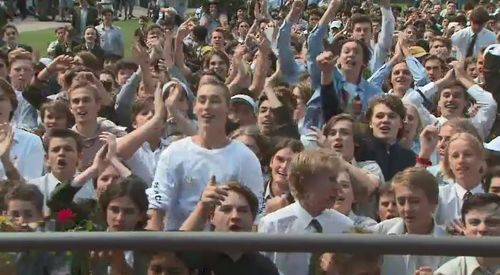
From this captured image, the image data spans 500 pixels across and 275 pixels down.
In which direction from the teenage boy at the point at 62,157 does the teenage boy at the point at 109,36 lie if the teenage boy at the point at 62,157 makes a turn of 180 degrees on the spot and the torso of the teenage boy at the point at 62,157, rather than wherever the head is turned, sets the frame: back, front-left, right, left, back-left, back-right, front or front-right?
front

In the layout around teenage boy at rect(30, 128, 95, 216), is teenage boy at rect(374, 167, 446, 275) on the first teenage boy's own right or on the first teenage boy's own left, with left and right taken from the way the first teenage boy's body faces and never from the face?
on the first teenage boy's own left

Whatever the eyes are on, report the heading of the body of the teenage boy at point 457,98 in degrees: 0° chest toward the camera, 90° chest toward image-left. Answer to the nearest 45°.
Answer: approximately 0°

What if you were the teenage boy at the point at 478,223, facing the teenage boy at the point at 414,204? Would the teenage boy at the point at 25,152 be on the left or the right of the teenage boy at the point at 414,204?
left

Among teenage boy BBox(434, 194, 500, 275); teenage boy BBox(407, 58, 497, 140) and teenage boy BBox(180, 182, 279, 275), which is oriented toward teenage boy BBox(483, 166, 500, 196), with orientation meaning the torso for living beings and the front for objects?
teenage boy BBox(407, 58, 497, 140)

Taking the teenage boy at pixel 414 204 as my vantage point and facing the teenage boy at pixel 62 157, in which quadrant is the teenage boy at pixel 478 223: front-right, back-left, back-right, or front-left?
back-left
